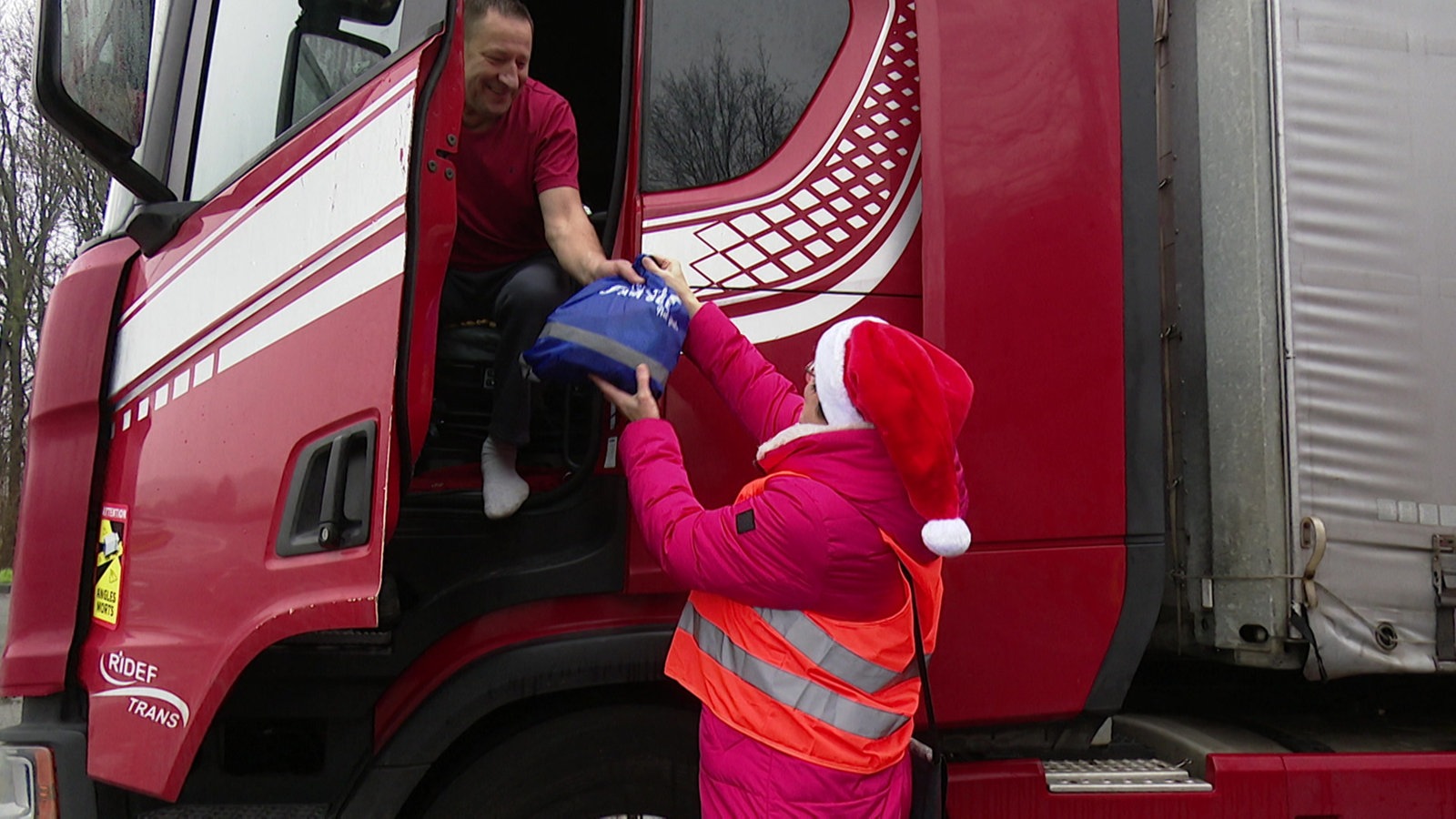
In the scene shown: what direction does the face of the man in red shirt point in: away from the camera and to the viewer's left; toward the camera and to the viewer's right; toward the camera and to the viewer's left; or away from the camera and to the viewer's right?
toward the camera and to the viewer's right

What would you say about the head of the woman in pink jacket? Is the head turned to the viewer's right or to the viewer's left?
to the viewer's left

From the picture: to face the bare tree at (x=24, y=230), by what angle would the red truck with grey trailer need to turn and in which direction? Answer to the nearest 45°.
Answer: approximately 45° to its right

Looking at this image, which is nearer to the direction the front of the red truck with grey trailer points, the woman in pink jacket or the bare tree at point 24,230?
the bare tree

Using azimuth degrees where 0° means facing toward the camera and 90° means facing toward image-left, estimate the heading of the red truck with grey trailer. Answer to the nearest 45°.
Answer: approximately 90°

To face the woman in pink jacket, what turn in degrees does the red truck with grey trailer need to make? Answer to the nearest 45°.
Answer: approximately 135° to its left
